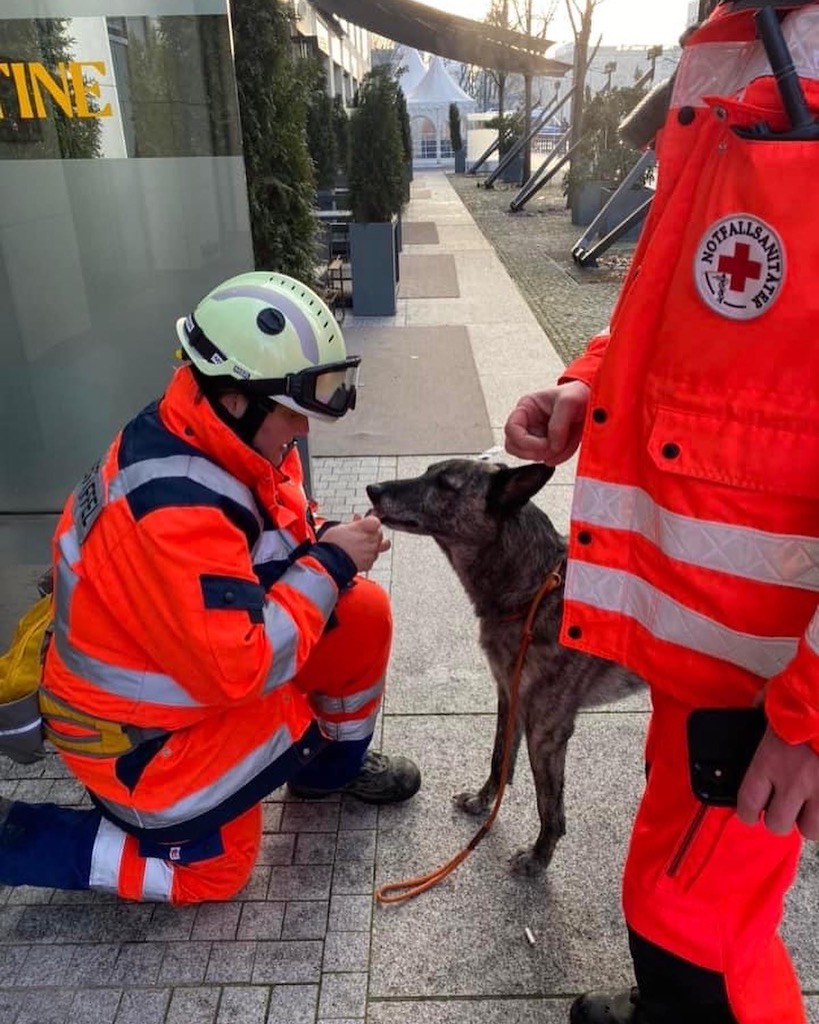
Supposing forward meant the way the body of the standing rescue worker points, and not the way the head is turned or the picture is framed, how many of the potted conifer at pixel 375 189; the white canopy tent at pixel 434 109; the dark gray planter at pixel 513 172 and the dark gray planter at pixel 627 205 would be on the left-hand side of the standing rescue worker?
0

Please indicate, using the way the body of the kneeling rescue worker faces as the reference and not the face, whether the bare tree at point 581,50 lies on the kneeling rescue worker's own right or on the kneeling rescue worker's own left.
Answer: on the kneeling rescue worker's own left

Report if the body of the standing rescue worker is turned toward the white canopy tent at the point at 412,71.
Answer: no

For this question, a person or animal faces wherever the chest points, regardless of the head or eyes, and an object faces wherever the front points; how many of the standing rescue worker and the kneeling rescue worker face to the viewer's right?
1

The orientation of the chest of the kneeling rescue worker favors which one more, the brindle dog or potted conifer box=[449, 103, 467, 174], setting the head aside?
the brindle dog

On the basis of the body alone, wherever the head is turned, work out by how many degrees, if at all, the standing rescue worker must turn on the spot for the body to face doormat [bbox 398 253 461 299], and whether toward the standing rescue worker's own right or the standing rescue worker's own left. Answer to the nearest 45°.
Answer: approximately 135° to the standing rescue worker's own right

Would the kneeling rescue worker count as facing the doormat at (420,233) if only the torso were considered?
no

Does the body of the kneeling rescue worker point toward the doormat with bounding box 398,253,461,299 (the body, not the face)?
no

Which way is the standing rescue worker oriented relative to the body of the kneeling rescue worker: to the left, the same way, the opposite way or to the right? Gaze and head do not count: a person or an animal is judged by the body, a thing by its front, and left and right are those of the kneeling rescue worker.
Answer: the opposite way

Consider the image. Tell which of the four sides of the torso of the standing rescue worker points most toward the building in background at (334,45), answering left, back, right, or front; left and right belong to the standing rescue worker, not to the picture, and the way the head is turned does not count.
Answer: right

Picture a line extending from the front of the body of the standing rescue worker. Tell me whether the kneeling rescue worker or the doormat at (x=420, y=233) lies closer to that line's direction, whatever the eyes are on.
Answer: the kneeling rescue worker

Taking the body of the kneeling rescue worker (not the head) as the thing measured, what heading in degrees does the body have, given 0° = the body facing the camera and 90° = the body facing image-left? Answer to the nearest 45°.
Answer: approximately 270°

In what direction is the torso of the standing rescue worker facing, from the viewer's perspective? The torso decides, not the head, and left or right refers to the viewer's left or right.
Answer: facing the viewer and to the left of the viewer

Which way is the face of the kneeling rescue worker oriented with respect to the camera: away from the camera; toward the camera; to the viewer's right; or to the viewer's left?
to the viewer's right

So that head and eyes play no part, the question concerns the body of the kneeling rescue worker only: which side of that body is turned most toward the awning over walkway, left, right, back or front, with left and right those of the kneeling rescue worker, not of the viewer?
left
